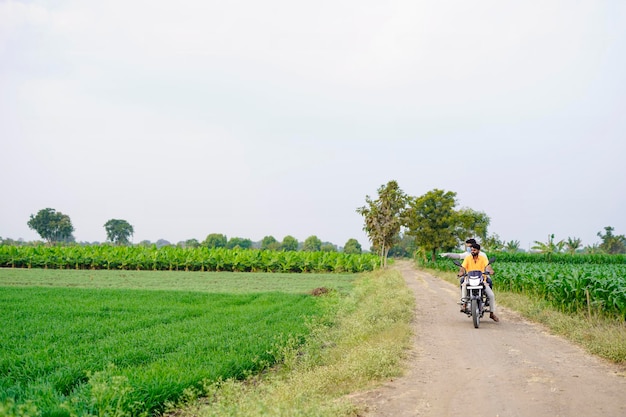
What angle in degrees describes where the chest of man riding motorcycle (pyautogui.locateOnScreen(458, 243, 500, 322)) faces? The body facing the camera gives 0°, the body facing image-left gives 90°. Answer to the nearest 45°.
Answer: approximately 0°

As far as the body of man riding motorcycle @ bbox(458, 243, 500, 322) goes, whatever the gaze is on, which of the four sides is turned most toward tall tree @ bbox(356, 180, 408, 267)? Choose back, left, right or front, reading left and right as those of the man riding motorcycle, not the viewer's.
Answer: back

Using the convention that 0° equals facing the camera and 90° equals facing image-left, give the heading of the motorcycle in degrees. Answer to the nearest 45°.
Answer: approximately 0°

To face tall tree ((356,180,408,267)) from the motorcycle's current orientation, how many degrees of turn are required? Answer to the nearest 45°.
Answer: approximately 180°
